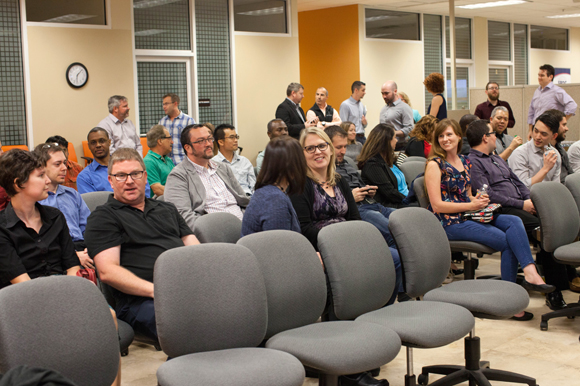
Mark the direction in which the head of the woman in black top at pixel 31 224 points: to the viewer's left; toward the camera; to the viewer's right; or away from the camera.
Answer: to the viewer's right

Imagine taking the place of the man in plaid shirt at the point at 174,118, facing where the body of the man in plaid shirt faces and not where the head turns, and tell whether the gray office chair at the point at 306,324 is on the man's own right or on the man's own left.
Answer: on the man's own left

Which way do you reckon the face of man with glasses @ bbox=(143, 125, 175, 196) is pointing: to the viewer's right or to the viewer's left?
to the viewer's right

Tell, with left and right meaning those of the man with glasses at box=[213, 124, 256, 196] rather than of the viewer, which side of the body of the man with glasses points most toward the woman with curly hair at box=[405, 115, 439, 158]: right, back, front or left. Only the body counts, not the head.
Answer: left

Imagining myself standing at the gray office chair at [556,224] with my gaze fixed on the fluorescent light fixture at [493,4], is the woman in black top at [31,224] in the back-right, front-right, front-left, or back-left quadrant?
back-left
